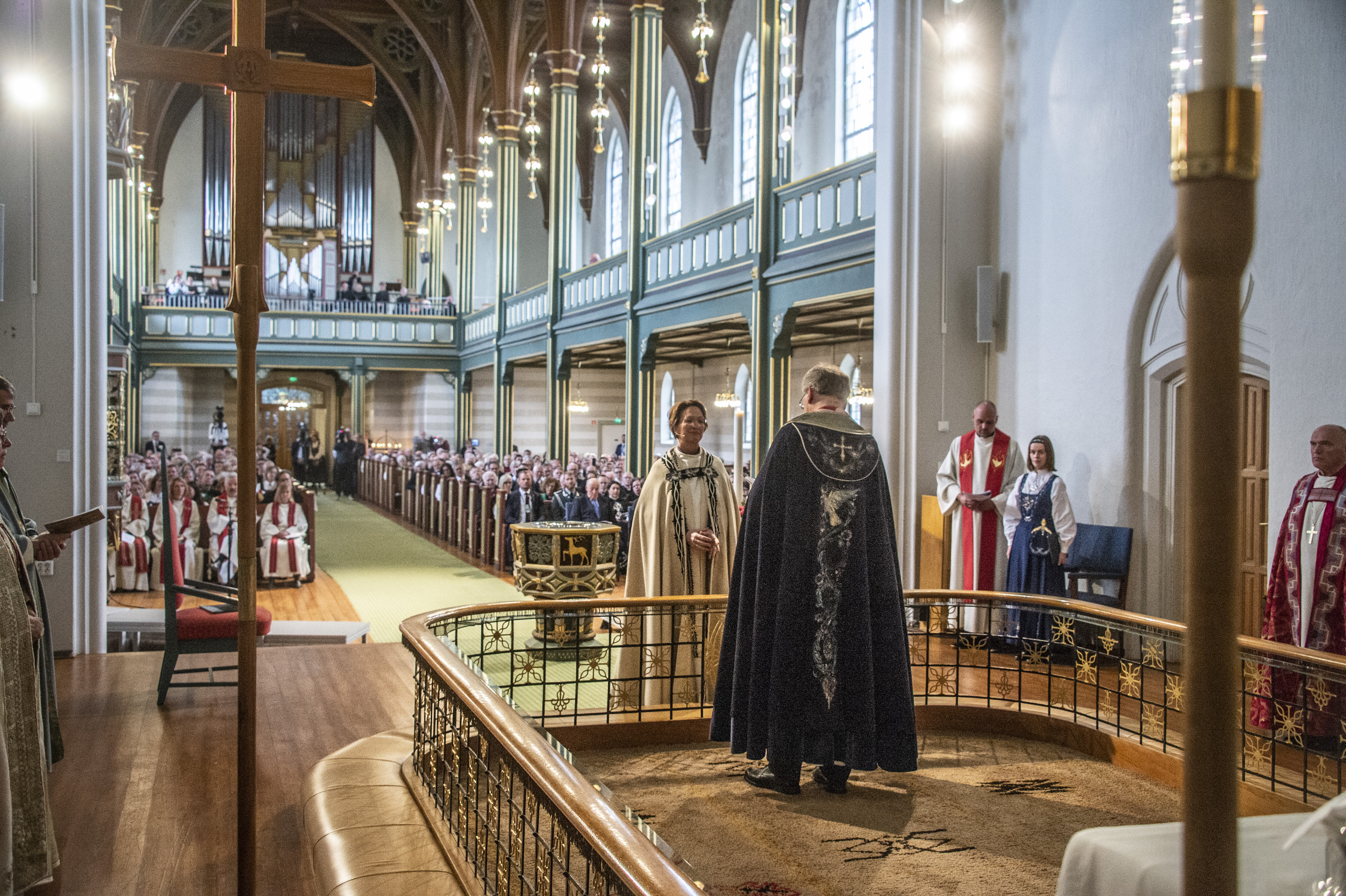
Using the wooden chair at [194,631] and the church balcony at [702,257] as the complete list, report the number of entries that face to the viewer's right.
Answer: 1

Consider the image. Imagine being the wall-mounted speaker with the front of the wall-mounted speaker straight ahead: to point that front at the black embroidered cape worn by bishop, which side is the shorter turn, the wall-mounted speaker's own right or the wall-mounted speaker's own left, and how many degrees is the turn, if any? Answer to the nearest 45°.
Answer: approximately 45° to the wall-mounted speaker's own left

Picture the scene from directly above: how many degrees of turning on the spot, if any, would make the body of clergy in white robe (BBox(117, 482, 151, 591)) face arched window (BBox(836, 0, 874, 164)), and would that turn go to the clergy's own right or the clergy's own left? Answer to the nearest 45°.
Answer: approximately 90° to the clergy's own left

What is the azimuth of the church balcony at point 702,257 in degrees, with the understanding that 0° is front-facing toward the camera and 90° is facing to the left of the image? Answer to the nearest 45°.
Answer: approximately 45°

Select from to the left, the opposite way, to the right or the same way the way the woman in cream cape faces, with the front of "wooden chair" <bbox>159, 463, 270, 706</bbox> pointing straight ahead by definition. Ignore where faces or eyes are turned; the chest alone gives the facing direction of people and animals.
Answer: to the right

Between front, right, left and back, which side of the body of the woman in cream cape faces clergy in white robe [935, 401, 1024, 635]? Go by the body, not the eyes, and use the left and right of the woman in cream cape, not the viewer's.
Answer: left

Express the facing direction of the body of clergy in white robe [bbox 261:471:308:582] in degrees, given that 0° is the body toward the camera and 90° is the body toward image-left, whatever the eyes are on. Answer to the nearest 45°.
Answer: approximately 0°

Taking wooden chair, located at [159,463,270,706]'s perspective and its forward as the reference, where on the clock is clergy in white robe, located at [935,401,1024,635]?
The clergy in white robe is roughly at 12 o'clock from the wooden chair.

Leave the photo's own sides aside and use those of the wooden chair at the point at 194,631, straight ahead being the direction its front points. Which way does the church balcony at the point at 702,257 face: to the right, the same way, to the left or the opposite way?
the opposite way
